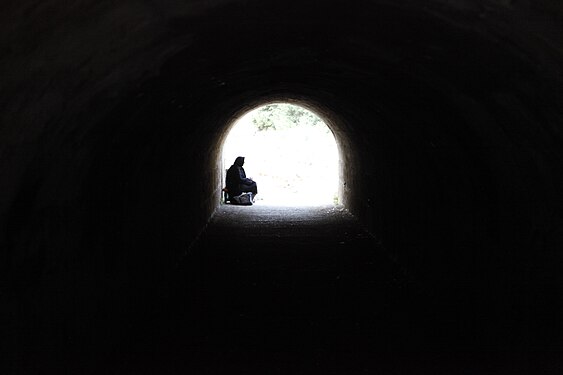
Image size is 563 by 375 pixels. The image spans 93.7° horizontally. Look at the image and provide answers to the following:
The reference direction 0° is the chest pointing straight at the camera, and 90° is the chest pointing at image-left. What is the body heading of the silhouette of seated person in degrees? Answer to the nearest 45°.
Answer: approximately 270°

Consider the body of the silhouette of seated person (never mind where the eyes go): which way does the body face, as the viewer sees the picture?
to the viewer's right
